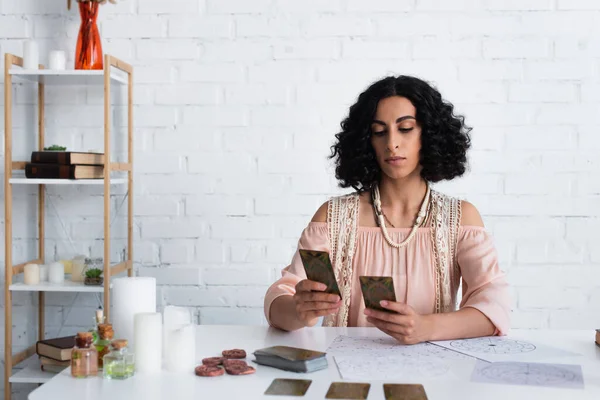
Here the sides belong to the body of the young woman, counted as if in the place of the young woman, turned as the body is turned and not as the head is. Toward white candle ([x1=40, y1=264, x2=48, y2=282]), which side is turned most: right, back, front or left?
right

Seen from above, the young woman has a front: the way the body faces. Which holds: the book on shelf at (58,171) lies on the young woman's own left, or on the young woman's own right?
on the young woman's own right

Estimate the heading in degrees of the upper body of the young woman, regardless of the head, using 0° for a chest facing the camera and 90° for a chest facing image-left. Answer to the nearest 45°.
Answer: approximately 0°

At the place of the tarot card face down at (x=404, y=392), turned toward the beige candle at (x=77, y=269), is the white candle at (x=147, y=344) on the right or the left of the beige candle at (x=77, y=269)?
left

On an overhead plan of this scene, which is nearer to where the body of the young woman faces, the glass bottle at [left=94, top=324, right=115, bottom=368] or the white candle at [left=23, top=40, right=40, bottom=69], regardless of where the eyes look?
the glass bottle

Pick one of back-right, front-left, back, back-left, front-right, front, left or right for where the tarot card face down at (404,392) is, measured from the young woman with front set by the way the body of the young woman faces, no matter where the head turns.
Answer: front

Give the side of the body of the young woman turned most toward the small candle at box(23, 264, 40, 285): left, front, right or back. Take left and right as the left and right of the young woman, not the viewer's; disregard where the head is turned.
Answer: right

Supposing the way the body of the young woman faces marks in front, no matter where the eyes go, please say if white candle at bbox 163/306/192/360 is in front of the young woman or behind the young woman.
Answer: in front

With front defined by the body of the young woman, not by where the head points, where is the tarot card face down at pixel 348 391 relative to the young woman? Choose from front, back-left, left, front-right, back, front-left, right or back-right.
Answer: front

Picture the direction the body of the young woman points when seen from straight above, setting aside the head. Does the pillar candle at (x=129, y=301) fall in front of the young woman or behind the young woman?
in front

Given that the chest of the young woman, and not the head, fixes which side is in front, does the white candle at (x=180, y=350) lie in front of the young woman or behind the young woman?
in front

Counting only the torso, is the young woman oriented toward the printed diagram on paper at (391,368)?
yes

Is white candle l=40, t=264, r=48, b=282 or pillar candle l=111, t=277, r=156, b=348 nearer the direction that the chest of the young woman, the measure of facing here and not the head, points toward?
the pillar candle

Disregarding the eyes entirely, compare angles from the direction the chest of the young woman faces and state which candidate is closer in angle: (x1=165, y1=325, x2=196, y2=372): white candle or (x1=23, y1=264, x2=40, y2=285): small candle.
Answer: the white candle
